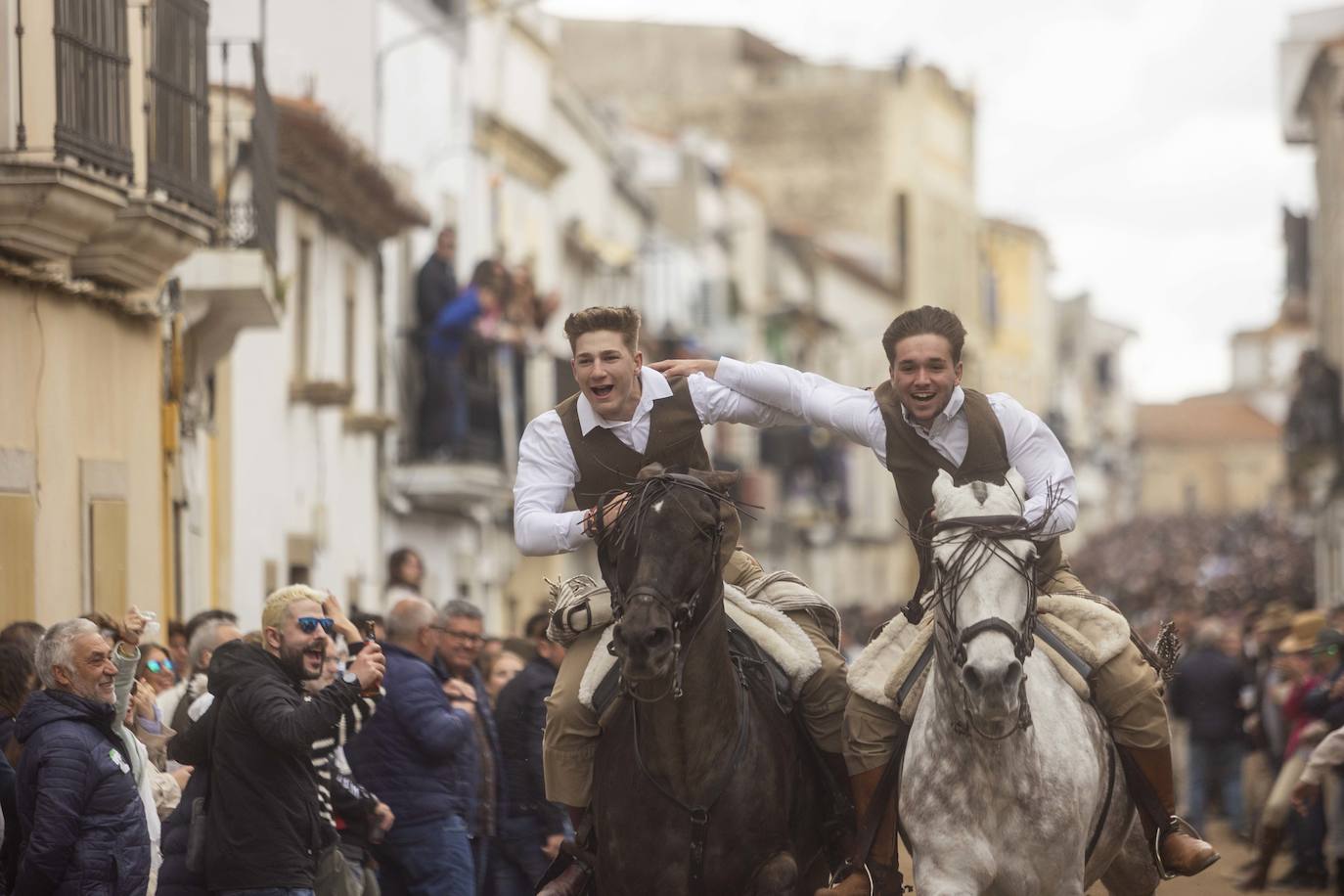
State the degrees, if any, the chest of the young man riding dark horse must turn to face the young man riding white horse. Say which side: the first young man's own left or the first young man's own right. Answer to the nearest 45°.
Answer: approximately 90° to the first young man's own left

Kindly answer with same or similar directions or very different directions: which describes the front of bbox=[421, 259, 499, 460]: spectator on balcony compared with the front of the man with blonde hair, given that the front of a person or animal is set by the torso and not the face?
same or similar directions

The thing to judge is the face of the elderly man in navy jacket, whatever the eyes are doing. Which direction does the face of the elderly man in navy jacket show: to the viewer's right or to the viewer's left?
to the viewer's right

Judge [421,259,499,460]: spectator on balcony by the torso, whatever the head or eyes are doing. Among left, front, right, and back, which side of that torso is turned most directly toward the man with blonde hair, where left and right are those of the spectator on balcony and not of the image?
right

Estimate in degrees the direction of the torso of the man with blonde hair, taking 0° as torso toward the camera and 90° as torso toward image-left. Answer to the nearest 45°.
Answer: approximately 270°

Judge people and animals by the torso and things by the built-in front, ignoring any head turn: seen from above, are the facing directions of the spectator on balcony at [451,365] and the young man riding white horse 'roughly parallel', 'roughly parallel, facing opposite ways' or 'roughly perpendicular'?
roughly perpendicular

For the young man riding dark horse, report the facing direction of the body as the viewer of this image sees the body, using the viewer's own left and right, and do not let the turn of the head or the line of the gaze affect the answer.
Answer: facing the viewer

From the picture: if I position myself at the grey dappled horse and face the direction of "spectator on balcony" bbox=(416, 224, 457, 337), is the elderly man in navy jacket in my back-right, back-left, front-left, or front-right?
front-left

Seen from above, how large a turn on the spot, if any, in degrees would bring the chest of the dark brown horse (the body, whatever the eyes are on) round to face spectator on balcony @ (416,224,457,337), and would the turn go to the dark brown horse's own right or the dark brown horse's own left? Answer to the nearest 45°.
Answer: approximately 180°

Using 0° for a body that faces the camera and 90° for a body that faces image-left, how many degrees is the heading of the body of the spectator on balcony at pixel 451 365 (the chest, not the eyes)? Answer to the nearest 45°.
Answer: approximately 270°

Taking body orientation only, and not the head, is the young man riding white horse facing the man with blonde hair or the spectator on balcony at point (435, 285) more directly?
the man with blonde hair

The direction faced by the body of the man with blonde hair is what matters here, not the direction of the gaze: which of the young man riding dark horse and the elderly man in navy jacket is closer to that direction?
the young man riding dark horse

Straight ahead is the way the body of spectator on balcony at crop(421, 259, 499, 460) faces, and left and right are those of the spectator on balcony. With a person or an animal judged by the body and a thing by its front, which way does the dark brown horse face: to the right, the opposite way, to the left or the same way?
to the right

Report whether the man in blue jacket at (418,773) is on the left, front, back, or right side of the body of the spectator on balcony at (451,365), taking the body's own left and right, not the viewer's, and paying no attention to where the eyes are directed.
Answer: right
